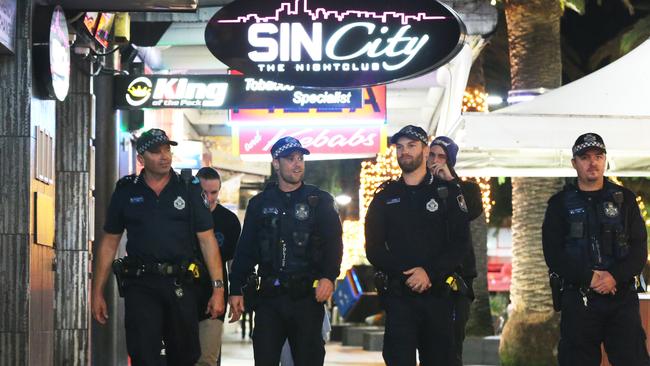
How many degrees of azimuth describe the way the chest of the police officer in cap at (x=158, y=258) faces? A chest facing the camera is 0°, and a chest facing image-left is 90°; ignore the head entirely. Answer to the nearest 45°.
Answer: approximately 0°

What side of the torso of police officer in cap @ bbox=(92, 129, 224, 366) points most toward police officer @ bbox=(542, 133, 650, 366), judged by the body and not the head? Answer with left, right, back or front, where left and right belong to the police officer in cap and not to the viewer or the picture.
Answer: left

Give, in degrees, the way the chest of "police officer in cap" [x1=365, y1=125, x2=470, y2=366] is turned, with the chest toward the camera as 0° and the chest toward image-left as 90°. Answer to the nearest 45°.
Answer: approximately 0°

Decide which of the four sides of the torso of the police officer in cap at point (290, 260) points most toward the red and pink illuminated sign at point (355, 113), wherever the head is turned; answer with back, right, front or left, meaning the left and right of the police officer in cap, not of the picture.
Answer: back
